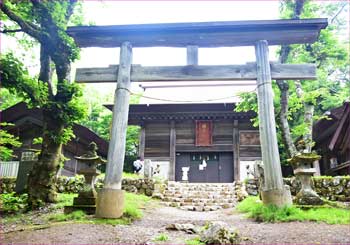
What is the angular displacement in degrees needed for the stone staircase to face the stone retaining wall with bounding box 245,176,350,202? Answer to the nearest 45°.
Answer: approximately 90° to its left

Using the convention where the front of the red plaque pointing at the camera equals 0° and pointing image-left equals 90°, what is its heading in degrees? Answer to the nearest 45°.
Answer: approximately 0°

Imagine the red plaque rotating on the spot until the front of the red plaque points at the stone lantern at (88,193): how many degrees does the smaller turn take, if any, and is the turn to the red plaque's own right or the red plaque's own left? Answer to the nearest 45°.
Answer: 0° — it already faces it

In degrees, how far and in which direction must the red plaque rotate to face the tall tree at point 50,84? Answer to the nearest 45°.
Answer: approximately 45° to its right

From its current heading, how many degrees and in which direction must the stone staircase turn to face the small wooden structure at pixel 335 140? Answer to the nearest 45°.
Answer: approximately 90° to its left

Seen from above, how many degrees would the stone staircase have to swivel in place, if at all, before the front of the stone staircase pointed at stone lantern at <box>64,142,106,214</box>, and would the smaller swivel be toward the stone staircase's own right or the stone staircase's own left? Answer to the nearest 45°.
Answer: approximately 45° to the stone staircase's own right

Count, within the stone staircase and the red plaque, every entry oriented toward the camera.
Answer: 2

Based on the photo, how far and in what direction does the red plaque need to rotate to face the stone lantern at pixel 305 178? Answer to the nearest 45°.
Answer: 0° — it already faces it
